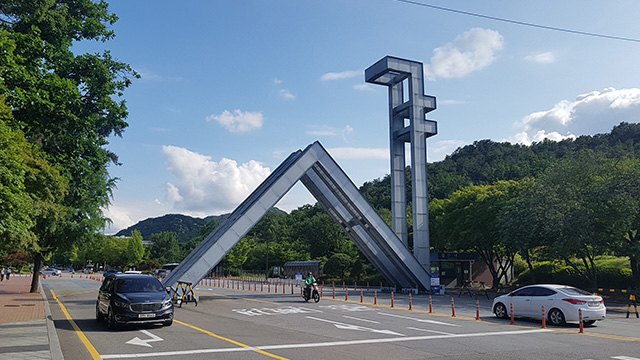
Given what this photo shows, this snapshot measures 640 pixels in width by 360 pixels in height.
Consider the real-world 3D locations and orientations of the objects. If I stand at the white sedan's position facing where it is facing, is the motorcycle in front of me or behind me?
in front

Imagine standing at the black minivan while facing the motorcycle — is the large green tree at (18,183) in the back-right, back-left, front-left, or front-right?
front-left

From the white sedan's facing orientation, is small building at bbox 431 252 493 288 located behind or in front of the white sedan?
in front

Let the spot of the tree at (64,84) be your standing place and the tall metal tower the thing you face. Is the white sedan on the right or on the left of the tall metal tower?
right

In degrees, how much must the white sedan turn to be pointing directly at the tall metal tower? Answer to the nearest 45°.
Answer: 0° — it already faces it

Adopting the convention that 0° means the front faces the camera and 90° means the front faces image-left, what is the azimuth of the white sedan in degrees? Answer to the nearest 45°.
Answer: approximately 135°
